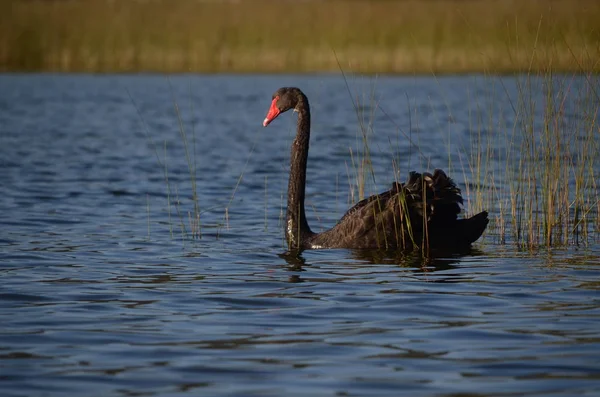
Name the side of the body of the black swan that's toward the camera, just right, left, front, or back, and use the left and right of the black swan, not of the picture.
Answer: left
